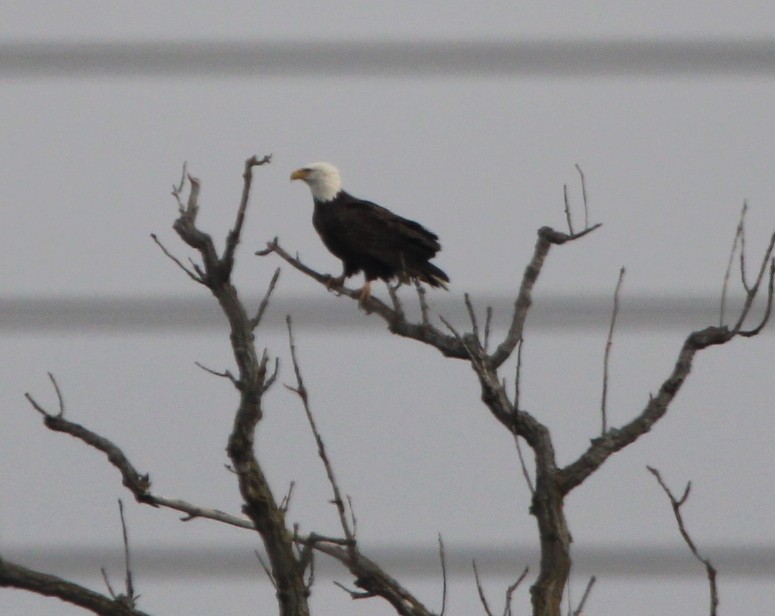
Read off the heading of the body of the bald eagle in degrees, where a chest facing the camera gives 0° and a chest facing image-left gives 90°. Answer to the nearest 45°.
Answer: approximately 90°
